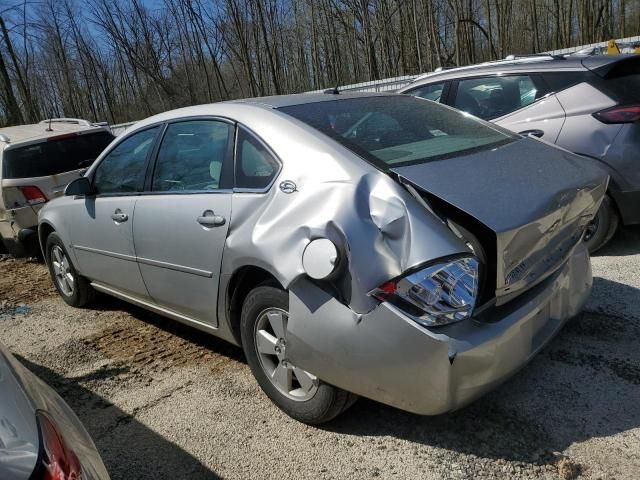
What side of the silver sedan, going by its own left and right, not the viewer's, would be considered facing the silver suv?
right

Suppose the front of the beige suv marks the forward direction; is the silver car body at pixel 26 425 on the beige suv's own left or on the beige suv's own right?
on the beige suv's own left

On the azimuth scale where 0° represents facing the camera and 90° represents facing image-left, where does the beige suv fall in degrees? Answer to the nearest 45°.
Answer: approximately 135°

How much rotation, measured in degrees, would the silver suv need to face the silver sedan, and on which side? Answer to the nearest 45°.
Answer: approximately 90° to its left

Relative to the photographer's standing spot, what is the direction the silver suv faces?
facing away from the viewer and to the left of the viewer

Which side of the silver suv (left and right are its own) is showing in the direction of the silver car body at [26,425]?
left

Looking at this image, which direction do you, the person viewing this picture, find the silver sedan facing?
facing away from the viewer and to the left of the viewer

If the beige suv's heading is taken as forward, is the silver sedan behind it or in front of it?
behind

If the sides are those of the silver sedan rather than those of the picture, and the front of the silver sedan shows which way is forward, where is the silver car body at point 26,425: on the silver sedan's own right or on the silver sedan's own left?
on the silver sedan's own left
